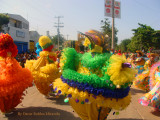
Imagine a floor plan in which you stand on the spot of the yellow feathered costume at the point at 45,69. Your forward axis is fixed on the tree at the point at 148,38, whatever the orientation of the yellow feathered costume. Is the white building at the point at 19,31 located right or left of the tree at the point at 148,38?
left

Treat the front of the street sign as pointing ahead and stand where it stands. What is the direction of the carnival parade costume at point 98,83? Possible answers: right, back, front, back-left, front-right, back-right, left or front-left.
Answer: front

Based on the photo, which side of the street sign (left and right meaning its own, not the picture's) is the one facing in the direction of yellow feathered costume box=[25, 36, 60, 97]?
front

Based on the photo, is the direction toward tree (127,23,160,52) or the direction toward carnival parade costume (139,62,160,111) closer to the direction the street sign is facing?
the carnival parade costume

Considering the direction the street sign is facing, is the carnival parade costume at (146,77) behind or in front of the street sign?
in front

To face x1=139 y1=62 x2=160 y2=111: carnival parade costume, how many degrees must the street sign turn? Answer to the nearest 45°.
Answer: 0° — it already faces it

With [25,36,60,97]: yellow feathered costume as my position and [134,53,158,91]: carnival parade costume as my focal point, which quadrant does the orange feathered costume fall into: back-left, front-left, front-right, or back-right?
back-right

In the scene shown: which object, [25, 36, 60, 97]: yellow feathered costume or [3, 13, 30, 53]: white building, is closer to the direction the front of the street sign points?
the yellow feathered costume

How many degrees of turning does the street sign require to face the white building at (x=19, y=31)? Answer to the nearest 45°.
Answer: approximately 135° to its right

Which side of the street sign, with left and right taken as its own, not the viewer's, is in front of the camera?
front

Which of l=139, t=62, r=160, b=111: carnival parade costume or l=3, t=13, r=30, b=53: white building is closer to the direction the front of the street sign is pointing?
the carnival parade costume
